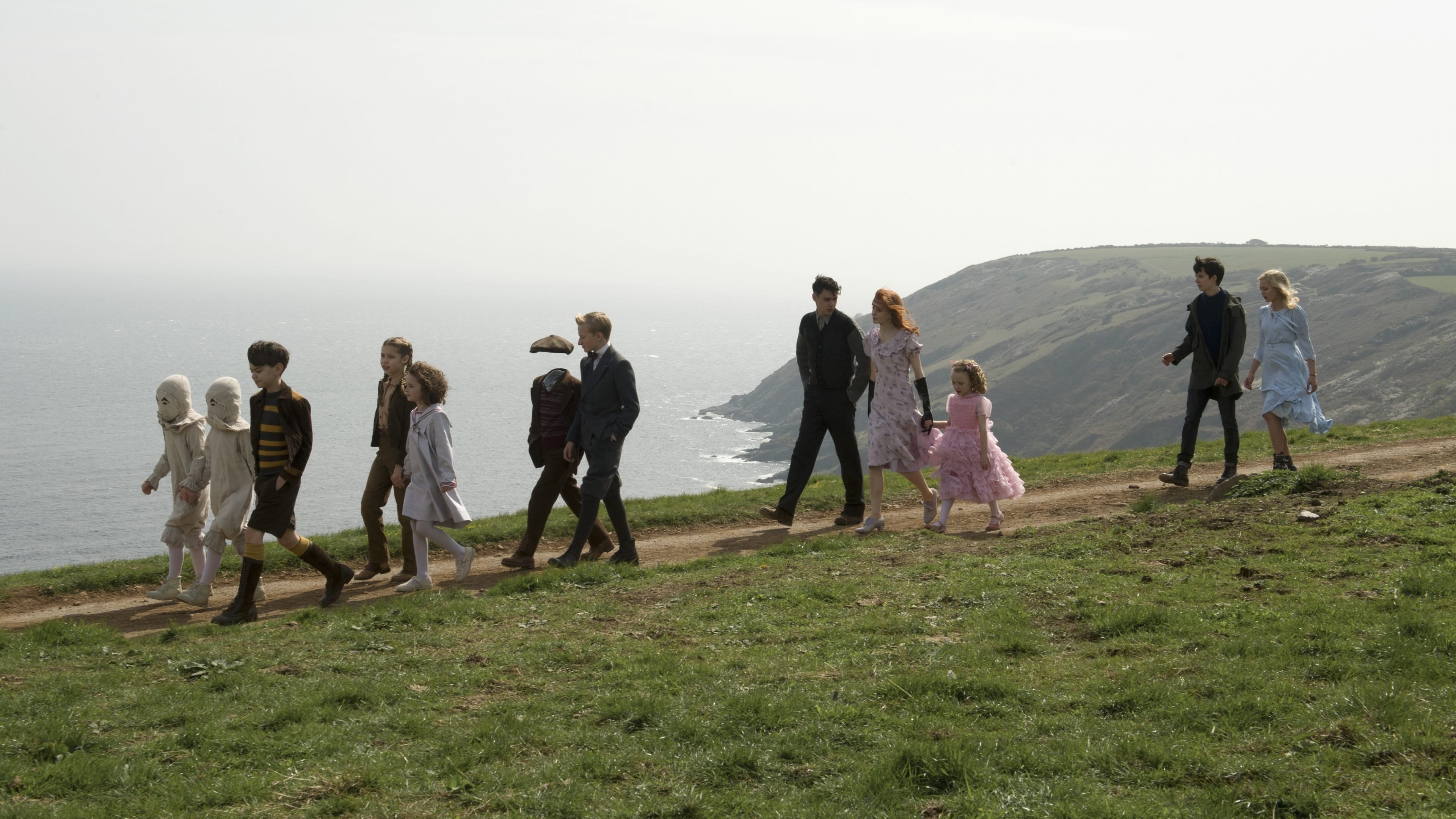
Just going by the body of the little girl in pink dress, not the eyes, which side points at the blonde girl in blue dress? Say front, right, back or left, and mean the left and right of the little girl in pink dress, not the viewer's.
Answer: back

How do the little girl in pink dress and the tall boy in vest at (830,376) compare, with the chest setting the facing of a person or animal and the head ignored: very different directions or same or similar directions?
same or similar directions

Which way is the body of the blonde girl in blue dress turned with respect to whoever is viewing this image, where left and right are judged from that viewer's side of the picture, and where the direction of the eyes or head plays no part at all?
facing the viewer and to the left of the viewer

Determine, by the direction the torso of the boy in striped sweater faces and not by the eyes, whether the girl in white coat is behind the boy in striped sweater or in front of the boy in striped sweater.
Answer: behind

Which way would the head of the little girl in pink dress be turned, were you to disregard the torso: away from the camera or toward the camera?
toward the camera

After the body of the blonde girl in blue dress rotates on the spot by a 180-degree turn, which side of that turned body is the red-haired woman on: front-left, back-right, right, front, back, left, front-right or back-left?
back

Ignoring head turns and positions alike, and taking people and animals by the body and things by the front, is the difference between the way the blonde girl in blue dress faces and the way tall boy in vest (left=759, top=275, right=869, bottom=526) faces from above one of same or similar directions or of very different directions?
same or similar directions

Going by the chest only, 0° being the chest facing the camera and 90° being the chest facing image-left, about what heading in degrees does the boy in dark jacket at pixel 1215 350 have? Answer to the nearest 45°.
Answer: approximately 45°

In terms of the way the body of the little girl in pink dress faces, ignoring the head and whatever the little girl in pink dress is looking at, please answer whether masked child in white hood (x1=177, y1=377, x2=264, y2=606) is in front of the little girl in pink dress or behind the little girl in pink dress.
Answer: in front

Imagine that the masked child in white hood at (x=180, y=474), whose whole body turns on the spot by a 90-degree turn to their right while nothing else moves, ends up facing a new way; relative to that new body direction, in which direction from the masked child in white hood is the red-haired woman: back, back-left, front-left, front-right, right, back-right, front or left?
back-right

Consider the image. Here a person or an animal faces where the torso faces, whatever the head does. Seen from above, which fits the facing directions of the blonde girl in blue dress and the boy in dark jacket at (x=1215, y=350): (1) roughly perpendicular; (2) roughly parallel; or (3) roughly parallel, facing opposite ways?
roughly parallel

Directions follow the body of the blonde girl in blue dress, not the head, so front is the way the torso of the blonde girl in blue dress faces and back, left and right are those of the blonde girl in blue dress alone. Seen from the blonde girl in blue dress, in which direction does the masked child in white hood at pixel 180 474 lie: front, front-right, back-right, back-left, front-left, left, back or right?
front

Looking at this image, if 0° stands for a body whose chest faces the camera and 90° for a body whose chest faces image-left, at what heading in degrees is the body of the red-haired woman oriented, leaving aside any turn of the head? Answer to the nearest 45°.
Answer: approximately 45°

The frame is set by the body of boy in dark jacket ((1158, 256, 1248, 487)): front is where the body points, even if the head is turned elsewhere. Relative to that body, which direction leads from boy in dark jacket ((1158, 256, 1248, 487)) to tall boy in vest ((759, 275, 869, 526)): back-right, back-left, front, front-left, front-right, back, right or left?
front

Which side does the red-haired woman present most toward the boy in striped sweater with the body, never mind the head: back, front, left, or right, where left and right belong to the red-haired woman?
front

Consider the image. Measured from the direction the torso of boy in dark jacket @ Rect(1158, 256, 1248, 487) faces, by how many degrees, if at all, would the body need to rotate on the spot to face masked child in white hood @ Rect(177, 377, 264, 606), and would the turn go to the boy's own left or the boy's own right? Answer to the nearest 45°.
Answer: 0° — they already face them

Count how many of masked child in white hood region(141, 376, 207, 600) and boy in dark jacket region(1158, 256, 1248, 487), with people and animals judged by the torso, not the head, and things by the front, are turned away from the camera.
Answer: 0

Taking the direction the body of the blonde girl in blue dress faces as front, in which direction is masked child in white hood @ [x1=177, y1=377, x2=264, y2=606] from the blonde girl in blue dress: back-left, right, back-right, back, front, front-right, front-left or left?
front
